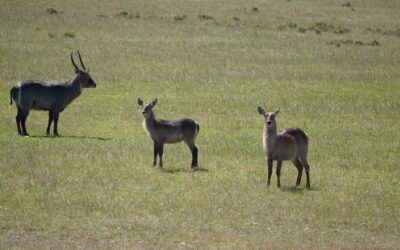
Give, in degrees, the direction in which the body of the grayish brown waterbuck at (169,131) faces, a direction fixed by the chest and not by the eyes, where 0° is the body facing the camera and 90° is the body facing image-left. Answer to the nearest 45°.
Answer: approximately 90°

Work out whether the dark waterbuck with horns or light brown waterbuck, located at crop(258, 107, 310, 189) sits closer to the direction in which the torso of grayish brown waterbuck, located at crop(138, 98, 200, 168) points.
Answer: the dark waterbuck with horns

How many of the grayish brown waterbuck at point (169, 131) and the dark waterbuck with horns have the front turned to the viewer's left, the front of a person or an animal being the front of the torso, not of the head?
1

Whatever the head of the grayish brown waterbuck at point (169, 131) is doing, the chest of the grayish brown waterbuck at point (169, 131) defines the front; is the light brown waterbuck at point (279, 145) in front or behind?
behind

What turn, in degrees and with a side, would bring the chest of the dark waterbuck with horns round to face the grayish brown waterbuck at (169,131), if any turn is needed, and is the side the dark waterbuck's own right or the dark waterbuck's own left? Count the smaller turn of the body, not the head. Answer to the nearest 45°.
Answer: approximately 45° to the dark waterbuck's own right

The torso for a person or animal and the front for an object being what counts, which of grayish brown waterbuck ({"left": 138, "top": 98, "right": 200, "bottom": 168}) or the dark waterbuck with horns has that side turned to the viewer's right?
the dark waterbuck with horns

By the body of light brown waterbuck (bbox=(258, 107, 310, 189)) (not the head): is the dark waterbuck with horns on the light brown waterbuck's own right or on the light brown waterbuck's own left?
on the light brown waterbuck's own right

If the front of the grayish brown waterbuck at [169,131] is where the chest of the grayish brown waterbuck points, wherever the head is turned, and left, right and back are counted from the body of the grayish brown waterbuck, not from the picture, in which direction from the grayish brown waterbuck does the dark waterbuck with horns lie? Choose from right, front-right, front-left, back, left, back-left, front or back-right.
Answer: front-right

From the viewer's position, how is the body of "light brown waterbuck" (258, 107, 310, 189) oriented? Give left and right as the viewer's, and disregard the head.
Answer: facing the viewer and to the left of the viewer

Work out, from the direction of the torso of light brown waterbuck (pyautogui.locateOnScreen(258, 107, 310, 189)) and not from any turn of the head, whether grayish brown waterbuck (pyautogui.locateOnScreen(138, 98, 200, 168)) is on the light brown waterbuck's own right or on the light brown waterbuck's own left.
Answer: on the light brown waterbuck's own right

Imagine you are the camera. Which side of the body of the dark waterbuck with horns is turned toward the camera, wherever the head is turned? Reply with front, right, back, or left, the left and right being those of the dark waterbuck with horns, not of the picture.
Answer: right
